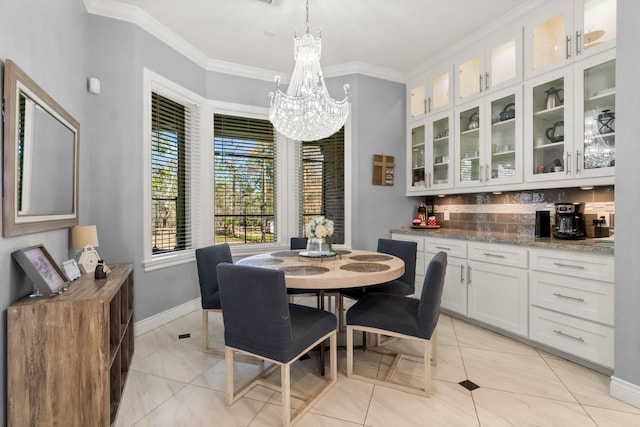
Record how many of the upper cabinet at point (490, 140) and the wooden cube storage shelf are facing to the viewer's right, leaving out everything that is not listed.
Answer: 1

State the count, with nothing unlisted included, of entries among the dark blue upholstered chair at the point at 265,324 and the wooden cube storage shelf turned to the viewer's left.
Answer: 0

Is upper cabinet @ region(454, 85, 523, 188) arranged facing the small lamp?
yes

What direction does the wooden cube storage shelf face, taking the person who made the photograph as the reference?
facing to the right of the viewer

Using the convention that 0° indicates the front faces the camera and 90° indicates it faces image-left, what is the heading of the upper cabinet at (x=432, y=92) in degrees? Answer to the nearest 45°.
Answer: approximately 45°

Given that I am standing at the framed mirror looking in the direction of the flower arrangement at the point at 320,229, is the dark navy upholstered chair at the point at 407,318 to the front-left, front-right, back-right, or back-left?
front-right

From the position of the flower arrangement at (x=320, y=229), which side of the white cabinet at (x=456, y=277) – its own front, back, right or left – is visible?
front

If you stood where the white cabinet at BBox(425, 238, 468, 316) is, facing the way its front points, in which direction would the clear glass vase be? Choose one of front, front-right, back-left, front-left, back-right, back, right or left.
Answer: front

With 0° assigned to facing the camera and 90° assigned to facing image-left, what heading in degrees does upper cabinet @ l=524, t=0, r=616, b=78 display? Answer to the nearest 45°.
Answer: approximately 45°

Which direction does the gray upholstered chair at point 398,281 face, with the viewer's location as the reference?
facing the viewer and to the left of the viewer

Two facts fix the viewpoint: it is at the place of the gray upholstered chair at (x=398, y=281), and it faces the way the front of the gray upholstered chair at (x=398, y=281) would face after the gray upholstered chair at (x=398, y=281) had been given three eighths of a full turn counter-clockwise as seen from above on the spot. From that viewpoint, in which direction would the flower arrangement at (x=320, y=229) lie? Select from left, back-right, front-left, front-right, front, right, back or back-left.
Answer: back-right
